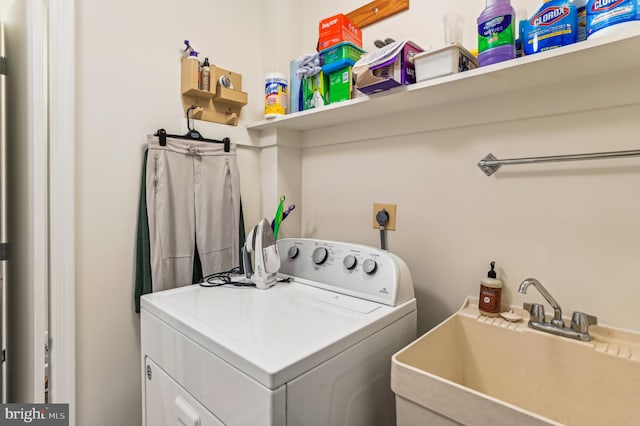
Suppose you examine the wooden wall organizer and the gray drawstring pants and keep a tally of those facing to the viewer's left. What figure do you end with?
0

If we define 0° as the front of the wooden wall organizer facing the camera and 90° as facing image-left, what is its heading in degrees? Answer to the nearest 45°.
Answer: approximately 315°

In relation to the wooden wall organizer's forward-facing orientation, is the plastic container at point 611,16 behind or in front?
in front

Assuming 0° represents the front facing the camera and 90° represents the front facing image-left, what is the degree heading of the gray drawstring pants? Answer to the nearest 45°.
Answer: approximately 315°

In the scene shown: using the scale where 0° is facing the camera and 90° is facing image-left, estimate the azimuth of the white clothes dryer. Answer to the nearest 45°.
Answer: approximately 45°
